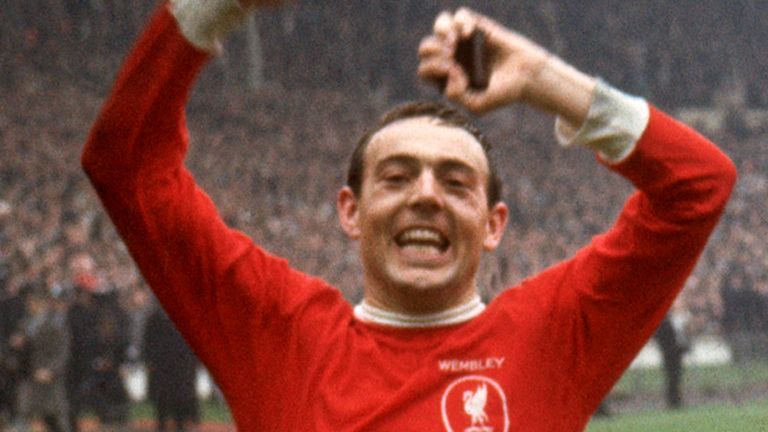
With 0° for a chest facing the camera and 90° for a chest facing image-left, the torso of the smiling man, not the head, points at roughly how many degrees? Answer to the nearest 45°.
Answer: approximately 0°

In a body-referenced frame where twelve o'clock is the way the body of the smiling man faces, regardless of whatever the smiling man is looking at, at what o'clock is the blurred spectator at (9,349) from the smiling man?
The blurred spectator is roughly at 5 o'clock from the smiling man.

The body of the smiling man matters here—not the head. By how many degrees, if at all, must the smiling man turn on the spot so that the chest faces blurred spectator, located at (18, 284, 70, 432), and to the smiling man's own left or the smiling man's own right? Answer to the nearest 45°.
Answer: approximately 135° to the smiling man's own right

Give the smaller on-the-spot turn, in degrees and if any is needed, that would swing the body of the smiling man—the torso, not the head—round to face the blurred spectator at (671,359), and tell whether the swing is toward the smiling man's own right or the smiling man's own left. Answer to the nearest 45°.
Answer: approximately 180°

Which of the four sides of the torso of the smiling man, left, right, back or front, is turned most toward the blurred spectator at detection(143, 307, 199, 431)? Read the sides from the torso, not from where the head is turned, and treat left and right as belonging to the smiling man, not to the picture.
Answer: back

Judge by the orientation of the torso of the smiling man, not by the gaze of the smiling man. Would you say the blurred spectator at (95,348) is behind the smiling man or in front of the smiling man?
behind

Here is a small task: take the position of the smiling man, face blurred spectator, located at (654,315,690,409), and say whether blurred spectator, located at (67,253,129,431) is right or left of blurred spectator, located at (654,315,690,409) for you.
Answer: left
